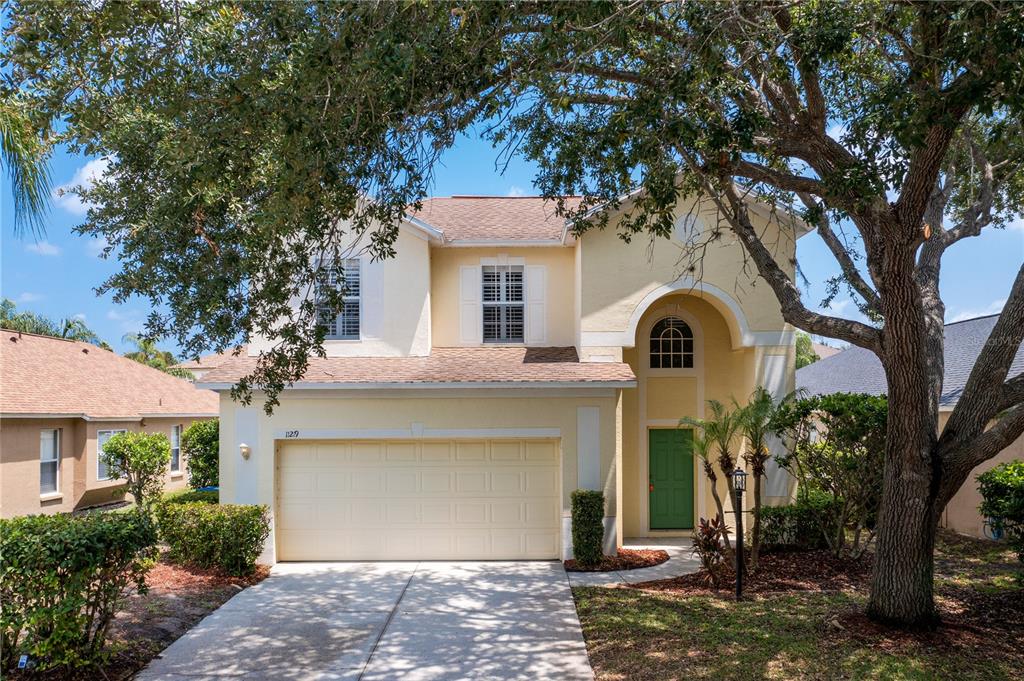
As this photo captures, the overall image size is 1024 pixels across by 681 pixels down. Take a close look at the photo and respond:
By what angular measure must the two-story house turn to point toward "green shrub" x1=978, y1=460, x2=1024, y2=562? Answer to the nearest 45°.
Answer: approximately 45° to its left

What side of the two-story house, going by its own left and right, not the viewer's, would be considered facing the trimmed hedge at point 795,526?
left

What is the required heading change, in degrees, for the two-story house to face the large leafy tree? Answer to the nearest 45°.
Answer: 0° — it already faces it

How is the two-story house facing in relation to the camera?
toward the camera

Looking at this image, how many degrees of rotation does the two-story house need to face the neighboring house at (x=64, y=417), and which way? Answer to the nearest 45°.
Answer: approximately 135° to its right

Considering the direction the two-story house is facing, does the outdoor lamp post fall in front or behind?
in front

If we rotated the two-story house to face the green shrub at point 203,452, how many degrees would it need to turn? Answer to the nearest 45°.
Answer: approximately 135° to its right

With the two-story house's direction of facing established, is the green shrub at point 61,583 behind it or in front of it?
in front

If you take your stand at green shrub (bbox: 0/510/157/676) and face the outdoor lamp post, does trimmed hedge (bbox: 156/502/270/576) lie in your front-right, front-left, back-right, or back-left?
front-left
